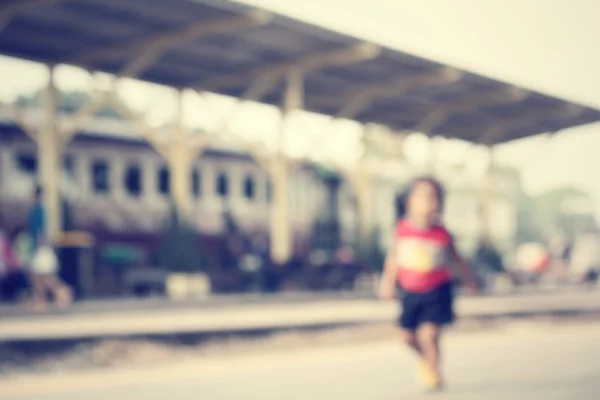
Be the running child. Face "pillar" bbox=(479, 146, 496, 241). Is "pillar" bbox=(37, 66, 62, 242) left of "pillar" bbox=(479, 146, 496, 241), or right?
left

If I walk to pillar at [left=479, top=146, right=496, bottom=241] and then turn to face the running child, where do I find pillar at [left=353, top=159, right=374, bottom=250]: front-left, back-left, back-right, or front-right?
front-right

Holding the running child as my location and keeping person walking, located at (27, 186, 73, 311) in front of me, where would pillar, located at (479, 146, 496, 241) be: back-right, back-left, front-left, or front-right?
front-right

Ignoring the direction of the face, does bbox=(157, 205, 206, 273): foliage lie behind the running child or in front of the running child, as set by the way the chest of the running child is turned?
behind

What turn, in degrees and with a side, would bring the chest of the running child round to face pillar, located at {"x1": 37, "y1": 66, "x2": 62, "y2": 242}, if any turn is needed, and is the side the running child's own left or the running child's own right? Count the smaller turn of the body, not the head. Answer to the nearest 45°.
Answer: approximately 135° to the running child's own right

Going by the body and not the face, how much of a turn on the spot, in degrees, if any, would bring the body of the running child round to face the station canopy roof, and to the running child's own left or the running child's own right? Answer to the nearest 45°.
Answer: approximately 180°

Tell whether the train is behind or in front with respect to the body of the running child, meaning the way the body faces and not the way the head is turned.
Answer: behind

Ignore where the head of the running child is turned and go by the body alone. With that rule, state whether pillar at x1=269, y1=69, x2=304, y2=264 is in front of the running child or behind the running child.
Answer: behind

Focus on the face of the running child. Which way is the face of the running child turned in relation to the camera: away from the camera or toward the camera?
toward the camera

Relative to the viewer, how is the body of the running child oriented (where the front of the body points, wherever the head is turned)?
toward the camera

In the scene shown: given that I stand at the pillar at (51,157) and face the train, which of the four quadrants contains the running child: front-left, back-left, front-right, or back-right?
back-right

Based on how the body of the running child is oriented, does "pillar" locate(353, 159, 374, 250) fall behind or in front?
behind
